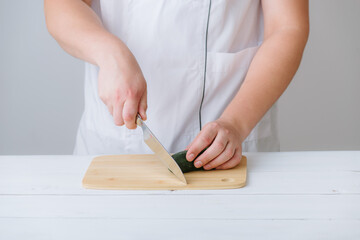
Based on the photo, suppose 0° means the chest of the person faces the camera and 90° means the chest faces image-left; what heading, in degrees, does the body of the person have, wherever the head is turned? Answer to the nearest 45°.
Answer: approximately 0°
